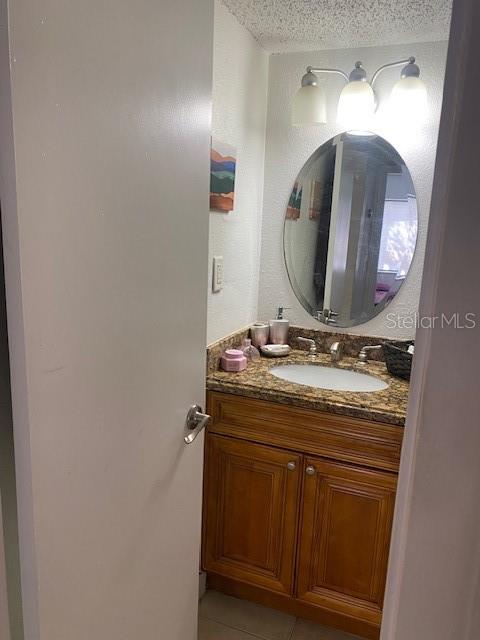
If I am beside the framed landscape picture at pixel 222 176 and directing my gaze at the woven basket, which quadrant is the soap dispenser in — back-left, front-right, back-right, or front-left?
front-left

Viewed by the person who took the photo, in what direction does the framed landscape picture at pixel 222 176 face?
facing the viewer and to the right of the viewer

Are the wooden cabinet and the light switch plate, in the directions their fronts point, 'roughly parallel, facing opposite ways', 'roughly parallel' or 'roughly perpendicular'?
roughly perpendicular

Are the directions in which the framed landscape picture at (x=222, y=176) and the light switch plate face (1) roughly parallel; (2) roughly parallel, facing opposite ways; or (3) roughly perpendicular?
roughly parallel

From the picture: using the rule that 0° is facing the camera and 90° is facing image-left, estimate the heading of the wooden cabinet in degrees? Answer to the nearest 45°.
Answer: approximately 45°
